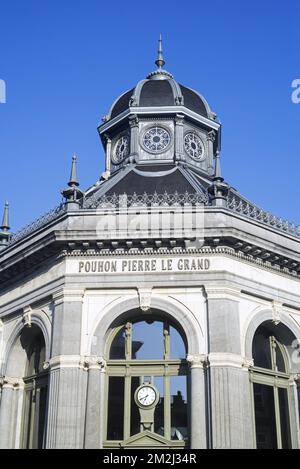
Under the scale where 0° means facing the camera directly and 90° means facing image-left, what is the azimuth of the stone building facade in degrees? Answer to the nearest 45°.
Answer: approximately 0°
